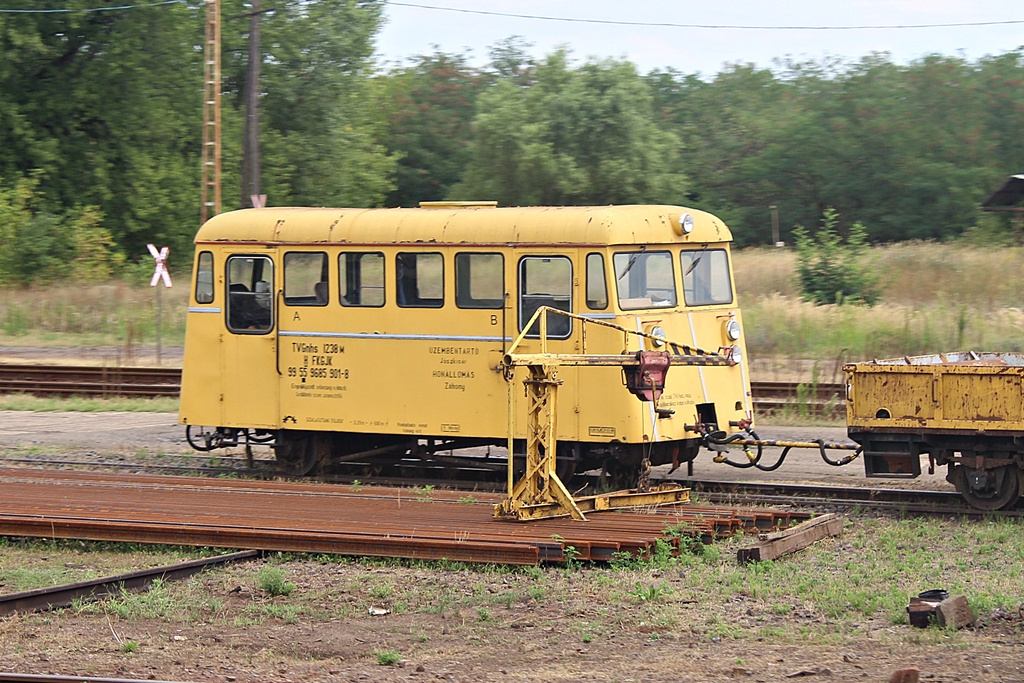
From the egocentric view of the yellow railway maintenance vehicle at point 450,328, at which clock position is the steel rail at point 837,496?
The steel rail is roughly at 11 o'clock from the yellow railway maintenance vehicle.

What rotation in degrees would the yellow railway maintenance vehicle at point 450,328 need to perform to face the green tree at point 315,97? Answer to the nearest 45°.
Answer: approximately 135° to its left

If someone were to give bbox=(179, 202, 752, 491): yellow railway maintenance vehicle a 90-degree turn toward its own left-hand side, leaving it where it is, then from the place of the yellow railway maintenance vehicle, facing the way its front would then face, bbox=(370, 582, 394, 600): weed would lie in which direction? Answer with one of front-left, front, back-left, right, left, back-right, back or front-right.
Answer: back-right

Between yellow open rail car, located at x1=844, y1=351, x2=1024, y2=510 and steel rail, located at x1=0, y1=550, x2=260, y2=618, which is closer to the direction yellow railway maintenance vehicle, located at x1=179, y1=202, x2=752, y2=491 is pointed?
the yellow open rail car

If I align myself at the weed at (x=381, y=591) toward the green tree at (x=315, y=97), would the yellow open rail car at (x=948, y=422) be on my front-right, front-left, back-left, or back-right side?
front-right

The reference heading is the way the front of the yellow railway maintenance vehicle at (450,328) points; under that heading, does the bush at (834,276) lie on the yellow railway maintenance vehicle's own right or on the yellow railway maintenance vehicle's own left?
on the yellow railway maintenance vehicle's own left

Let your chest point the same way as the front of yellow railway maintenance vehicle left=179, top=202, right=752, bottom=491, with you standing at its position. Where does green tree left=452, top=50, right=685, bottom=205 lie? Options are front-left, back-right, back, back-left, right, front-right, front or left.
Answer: back-left

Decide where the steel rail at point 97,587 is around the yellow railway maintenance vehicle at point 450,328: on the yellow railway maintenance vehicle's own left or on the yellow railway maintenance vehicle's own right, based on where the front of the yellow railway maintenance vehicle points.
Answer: on the yellow railway maintenance vehicle's own right

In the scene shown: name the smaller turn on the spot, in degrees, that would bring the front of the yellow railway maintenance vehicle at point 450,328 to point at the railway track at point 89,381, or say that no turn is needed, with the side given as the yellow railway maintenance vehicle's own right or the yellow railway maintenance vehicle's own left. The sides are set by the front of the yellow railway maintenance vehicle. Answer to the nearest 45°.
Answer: approximately 180°

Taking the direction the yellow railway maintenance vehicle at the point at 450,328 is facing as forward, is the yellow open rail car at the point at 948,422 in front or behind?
in front

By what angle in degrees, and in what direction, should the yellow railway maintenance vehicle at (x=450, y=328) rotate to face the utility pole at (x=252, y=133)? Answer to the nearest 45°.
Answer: approximately 135° to its left
